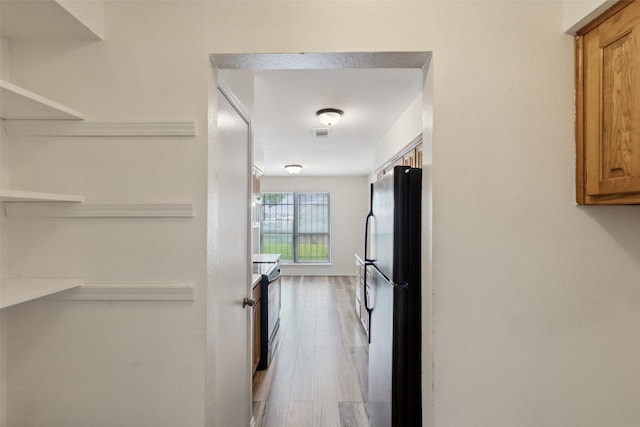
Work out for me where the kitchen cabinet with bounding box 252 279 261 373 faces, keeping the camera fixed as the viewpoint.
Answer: facing to the right of the viewer

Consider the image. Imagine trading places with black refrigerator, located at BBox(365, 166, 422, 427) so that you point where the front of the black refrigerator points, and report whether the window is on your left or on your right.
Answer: on your right

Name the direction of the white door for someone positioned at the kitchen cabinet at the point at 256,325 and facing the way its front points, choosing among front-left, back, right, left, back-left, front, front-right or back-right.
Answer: right

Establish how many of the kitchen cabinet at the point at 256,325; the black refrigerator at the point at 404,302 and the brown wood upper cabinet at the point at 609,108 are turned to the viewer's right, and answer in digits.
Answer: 1

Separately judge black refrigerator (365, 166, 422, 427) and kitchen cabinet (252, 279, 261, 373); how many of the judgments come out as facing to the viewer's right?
1

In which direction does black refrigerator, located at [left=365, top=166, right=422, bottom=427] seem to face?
to the viewer's left

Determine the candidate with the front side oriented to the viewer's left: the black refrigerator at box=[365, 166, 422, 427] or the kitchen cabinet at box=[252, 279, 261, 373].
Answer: the black refrigerator

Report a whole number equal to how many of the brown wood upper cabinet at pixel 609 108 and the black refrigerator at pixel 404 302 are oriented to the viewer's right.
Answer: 0

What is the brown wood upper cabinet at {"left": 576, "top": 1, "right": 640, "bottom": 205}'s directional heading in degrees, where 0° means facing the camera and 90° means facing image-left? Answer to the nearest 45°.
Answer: approximately 45°

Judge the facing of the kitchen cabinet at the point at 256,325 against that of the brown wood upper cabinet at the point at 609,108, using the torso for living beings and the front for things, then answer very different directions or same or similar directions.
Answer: very different directions
